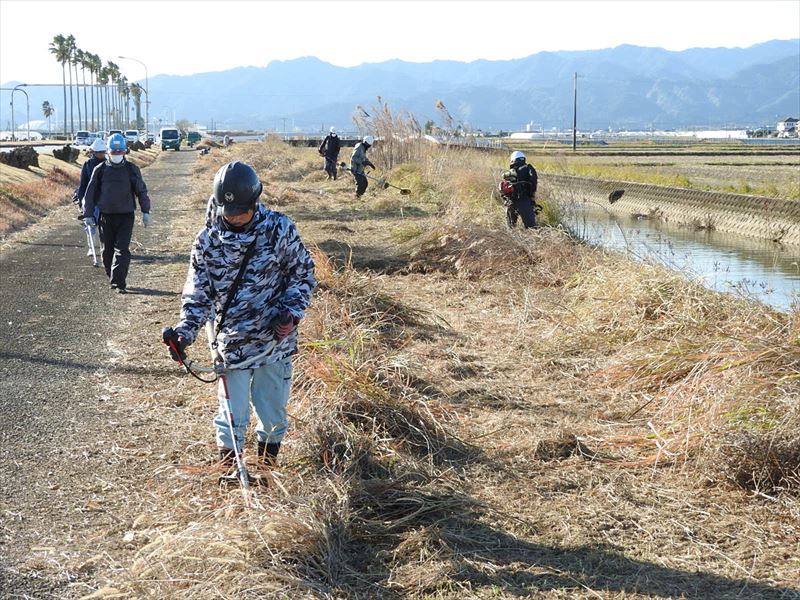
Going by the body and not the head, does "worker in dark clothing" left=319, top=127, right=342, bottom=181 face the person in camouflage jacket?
yes

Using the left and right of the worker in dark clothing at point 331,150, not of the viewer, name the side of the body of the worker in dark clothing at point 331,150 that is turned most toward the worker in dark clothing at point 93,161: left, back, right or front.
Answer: front

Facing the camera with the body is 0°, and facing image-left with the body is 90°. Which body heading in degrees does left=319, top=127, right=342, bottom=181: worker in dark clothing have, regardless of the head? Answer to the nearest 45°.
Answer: approximately 0°

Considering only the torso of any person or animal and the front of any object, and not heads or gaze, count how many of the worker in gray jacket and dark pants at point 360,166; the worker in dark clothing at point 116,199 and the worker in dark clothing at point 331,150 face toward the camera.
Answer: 2

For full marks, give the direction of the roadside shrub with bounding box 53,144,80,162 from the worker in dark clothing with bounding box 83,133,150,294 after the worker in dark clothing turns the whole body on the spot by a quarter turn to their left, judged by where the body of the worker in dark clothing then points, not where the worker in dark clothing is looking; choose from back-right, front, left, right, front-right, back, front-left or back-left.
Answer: left

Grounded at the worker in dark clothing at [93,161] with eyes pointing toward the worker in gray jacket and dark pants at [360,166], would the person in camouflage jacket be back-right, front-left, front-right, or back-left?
back-right

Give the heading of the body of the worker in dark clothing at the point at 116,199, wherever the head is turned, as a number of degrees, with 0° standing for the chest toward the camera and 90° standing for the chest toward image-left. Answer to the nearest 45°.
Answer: approximately 0°

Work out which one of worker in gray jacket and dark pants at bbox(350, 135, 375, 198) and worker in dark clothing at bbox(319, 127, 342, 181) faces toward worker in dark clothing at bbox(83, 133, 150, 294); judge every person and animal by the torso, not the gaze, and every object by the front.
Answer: worker in dark clothing at bbox(319, 127, 342, 181)
